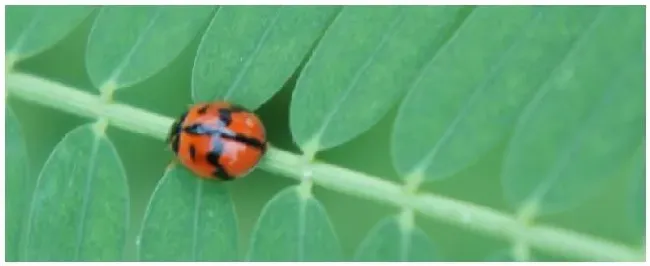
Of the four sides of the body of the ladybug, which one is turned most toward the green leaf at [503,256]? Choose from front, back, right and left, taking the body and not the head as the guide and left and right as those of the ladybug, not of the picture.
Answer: back

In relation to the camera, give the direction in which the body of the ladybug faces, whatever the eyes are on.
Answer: to the viewer's left

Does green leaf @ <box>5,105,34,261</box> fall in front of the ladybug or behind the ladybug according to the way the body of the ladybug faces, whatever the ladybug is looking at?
in front
